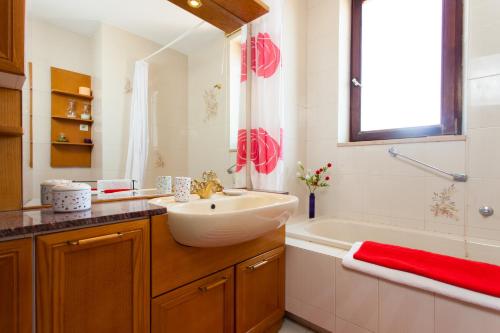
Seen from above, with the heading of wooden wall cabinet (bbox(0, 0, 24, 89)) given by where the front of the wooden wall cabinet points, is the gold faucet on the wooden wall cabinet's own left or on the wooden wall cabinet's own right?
on the wooden wall cabinet's own left

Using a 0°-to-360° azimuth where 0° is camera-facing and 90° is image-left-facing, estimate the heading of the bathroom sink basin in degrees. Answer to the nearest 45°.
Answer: approximately 315°

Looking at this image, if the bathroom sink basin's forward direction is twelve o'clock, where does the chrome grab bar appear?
The chrome grab bar is roughly at 10 o'clock from the bathroom sink basin.

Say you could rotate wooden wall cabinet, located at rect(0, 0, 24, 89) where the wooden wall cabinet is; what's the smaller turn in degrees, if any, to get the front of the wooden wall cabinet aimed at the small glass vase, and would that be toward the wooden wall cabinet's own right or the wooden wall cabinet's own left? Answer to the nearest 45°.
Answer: approximately 45° to the wooden wall cabinet's own left

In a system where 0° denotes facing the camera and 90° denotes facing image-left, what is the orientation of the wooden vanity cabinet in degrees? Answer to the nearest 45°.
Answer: approximately 315°
